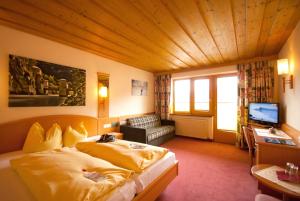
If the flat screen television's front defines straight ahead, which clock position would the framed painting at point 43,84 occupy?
The framed painting is roughly at 12 o'clock from the flat screen television.

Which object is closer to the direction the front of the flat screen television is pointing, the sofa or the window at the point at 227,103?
the sofa

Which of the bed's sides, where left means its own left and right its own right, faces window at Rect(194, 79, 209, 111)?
left

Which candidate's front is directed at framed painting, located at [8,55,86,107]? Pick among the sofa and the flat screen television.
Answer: the flat screen television

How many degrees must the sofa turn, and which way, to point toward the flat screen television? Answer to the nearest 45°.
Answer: approximately 45° to its left

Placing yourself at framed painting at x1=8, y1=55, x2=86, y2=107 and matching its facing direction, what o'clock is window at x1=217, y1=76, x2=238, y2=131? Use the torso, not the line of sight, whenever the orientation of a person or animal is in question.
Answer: The window is roughly at 11 o'clock from the framed painting.

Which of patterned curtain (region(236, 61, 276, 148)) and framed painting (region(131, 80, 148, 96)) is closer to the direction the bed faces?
the patterned curtain

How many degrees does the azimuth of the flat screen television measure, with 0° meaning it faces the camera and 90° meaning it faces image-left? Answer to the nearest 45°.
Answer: approximately 45°

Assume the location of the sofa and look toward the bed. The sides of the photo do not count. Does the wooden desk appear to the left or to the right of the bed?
left

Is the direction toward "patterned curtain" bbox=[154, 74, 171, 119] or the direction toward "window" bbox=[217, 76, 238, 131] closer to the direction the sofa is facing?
the window
